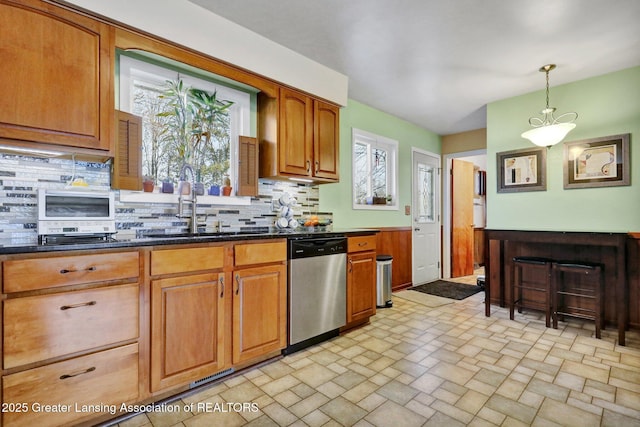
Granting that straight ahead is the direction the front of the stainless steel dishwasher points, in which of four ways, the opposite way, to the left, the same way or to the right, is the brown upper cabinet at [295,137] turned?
the same way

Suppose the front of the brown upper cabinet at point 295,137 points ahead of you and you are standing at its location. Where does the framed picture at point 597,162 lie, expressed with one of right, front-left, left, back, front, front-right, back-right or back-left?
front-left

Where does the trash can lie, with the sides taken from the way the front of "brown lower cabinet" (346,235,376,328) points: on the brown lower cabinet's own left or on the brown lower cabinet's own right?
on the brown lower cabinet's own left

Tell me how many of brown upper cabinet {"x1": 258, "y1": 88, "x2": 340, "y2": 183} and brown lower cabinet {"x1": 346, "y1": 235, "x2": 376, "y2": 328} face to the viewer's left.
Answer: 0

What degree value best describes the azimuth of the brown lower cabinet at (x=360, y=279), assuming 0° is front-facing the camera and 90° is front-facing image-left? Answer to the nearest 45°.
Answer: approximately 315°

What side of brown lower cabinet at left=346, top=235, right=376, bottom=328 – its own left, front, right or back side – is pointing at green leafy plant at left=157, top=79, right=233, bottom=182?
right

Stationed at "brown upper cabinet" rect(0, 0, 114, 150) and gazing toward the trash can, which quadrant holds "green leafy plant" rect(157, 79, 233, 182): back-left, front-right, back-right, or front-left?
front-left

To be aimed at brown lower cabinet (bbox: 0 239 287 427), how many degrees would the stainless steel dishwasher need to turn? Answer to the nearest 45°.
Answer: approximately 90° to its right

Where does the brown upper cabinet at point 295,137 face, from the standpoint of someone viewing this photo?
facing the viewer and to the right of the viewer

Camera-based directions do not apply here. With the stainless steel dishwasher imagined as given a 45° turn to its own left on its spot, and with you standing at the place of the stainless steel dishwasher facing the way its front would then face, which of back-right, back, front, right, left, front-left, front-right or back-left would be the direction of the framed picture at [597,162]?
front

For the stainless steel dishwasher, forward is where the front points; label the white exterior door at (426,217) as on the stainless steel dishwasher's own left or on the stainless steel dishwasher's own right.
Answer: on the stainless steel dishwasher's own left

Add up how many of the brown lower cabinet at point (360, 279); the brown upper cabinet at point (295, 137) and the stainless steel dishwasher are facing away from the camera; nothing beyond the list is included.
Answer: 0

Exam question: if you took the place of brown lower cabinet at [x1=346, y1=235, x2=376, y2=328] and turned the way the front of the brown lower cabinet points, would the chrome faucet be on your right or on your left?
on your right

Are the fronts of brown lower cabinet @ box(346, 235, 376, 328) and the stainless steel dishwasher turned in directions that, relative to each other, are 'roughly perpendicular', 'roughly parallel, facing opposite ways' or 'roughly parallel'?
roughly parallel

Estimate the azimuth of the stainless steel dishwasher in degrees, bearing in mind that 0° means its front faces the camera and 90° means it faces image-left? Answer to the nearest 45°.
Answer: approximately 315°

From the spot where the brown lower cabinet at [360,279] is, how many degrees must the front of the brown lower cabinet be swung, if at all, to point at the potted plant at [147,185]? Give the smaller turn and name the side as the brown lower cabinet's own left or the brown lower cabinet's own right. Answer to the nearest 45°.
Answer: approximately 90° to the brown lower cabinet's own right

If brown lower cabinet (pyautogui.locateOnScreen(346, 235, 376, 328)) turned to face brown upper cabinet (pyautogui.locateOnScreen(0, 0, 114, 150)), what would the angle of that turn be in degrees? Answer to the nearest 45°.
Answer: approximately 90° to its right
